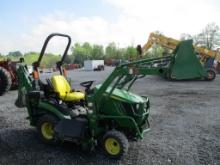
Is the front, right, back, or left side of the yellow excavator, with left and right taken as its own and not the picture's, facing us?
left

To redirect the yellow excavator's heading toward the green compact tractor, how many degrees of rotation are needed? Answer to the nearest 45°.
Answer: approximately 90° to its left

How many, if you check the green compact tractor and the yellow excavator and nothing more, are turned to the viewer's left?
1

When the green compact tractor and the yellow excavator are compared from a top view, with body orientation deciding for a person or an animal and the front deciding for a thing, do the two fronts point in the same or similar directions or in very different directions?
very different directions

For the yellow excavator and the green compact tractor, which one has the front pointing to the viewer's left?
the yellow excavator

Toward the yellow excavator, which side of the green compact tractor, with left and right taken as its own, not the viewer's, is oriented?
left

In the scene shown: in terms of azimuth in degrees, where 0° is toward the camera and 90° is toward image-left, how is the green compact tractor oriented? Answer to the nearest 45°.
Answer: approximately 315°
